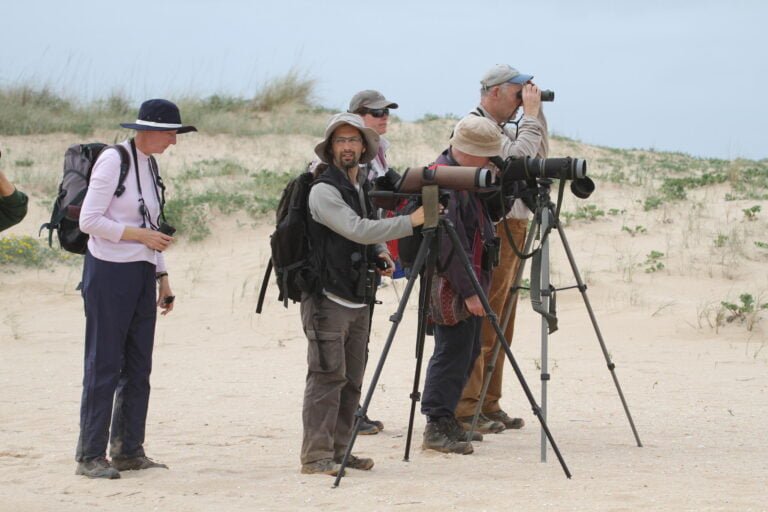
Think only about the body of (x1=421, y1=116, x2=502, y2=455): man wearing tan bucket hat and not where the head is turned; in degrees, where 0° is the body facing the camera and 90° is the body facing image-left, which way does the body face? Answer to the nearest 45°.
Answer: approximately 270°

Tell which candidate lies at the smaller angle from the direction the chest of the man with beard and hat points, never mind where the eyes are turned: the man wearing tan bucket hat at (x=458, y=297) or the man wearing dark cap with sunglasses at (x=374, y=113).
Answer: the man wearing tan bucket hat

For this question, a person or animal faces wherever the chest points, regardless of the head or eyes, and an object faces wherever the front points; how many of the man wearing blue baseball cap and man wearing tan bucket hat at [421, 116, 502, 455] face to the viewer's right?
2

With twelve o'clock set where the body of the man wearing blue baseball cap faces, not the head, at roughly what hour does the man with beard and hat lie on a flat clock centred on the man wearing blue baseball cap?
The man with beard and hat is roughly at 4 o'clock from the man wearing blue baseball cap.

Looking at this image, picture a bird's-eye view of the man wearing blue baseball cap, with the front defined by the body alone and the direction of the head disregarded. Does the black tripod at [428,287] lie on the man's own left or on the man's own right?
on the man's own right

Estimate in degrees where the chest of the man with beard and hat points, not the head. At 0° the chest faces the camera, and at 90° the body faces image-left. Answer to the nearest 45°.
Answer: approximately 315°

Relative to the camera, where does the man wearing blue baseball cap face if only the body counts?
to the viewer's right

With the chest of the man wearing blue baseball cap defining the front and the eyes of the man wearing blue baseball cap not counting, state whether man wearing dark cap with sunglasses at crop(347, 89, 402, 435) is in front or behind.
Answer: behind

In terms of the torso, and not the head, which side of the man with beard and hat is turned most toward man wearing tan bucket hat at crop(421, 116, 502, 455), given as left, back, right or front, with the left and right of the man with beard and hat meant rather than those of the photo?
left

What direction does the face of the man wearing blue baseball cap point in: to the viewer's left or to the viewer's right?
to the viewer's right

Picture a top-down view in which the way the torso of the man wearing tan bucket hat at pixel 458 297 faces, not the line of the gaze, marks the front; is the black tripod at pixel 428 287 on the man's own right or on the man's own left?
on the man's own right
